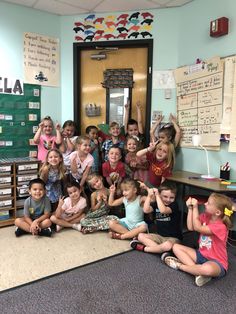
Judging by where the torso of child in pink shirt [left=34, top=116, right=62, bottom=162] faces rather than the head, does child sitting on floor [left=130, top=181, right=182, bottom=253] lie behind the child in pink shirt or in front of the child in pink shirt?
in front

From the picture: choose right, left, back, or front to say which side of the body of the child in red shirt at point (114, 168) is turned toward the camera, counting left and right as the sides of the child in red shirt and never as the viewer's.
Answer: front

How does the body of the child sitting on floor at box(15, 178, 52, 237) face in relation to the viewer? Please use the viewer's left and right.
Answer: facing the viewer

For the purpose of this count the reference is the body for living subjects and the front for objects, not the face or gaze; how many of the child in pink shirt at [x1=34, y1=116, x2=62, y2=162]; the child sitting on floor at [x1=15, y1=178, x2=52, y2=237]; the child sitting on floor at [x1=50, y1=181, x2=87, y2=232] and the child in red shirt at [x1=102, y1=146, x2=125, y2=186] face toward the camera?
4

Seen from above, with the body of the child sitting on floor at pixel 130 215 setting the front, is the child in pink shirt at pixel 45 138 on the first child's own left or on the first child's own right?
on the first child's own right

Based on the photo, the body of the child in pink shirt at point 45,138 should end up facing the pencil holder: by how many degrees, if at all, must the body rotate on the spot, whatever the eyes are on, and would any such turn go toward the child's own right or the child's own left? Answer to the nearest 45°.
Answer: approximately 45° to the child's own left

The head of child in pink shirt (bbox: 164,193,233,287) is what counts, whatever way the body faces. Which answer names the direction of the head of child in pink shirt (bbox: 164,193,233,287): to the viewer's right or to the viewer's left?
to the viewer's left

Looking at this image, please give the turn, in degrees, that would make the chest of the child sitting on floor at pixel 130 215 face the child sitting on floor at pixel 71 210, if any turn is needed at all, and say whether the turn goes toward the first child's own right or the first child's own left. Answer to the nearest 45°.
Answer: approximately 45° to the first child's own right

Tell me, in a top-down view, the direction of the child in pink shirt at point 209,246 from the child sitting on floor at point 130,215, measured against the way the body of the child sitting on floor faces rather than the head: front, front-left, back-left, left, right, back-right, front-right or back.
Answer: left

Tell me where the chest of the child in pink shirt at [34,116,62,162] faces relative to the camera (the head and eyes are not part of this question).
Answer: toward the camera

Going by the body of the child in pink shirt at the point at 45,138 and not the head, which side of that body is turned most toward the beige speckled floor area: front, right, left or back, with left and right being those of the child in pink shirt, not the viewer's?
front
